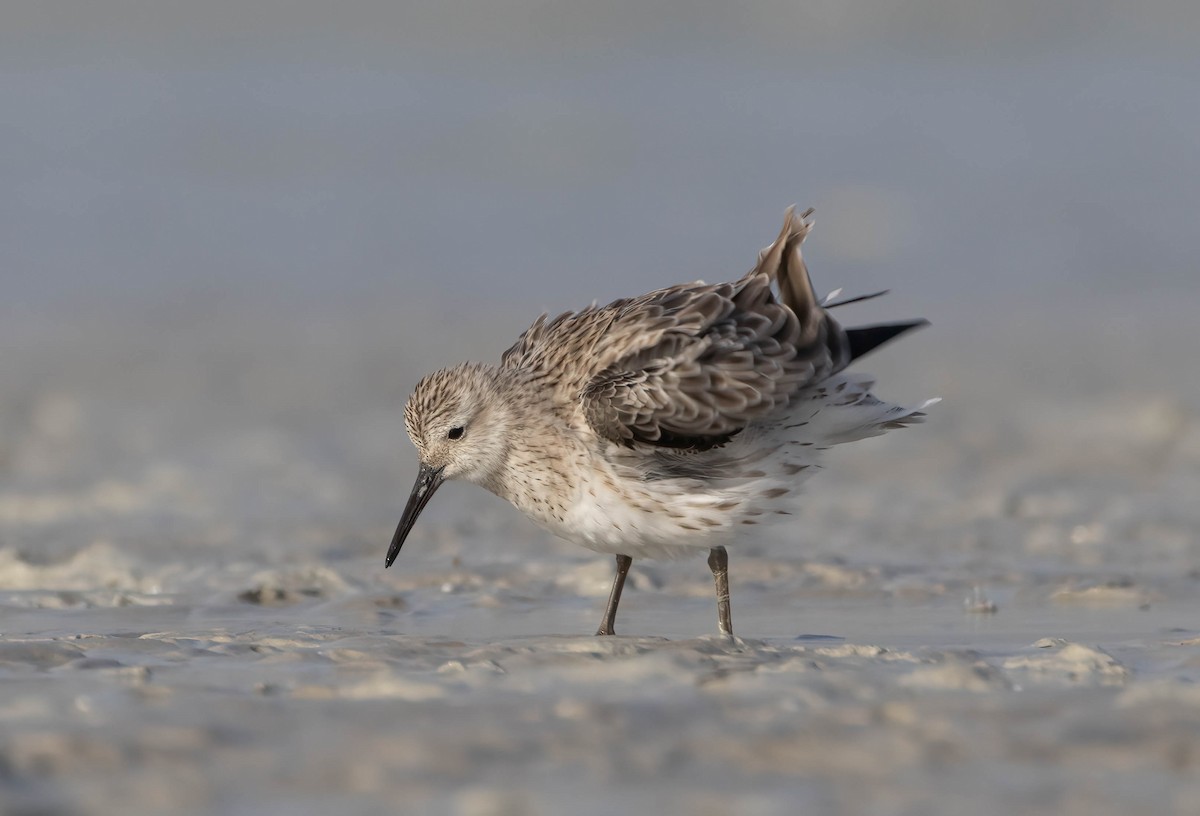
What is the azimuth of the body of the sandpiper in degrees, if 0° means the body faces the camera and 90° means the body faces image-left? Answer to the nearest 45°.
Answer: approximately 90°
